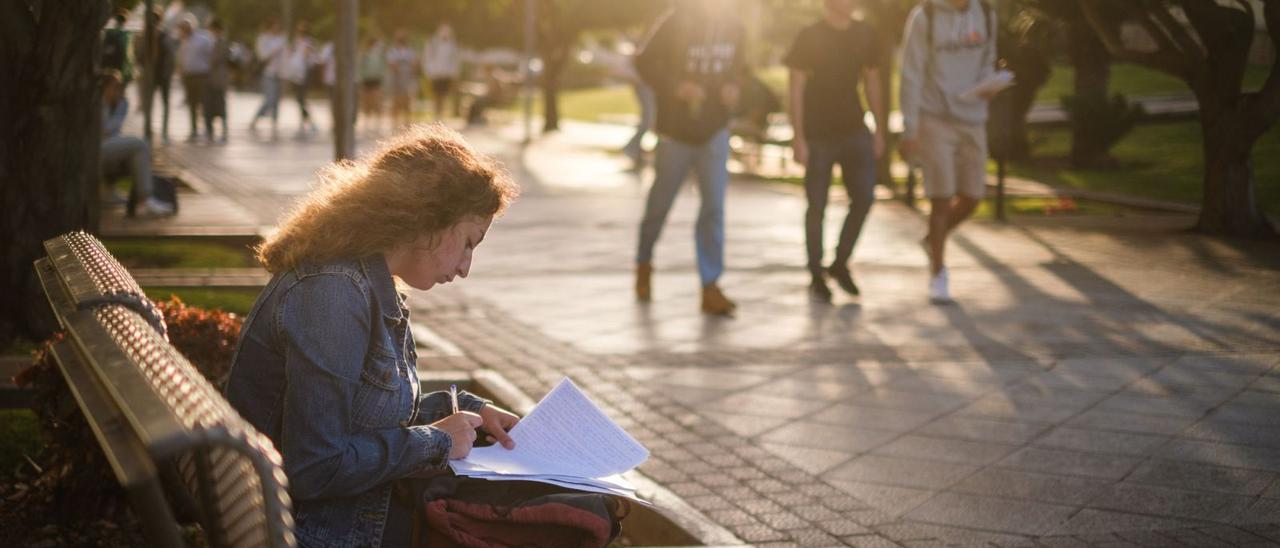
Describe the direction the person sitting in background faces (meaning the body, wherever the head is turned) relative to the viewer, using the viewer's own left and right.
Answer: facing to the right of the viewer

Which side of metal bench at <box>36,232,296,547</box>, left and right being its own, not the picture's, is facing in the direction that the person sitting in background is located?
left

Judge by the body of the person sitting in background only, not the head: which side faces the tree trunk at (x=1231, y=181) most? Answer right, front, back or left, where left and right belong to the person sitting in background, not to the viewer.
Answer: front

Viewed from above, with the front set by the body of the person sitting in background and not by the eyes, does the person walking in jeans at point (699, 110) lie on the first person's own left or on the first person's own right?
on the first person's own right

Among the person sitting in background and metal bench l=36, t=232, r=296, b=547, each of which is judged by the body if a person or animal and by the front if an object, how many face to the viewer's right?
2

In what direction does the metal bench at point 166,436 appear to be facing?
to the viewer's right

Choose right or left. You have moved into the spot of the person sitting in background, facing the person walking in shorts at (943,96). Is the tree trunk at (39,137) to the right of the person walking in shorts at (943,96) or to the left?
right
